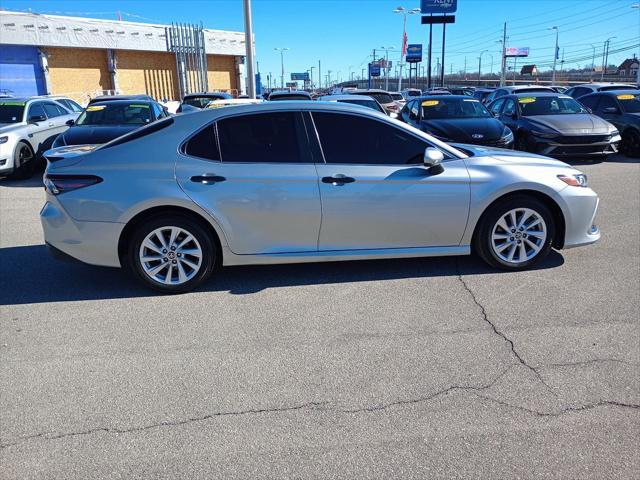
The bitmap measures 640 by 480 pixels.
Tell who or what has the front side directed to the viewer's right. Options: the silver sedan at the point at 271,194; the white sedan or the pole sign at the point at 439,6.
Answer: the silver sedan

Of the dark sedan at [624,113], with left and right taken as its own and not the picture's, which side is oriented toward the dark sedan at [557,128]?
right

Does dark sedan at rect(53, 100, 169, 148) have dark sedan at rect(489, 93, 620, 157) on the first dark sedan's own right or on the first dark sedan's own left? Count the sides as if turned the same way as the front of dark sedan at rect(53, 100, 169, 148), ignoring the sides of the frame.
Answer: on the first dark sedan's own left

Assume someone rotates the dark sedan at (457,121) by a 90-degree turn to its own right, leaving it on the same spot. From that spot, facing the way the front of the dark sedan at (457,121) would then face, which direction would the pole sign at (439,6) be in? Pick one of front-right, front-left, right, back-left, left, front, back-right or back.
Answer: back-right

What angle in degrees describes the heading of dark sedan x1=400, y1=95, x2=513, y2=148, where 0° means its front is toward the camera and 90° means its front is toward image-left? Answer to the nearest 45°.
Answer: approximately 315°

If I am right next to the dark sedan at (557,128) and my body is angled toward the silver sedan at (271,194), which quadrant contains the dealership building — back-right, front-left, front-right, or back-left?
back-right

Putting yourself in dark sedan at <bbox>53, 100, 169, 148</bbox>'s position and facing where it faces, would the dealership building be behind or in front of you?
behind

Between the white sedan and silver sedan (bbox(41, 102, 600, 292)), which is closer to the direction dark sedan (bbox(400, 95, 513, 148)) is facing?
the silver sedan

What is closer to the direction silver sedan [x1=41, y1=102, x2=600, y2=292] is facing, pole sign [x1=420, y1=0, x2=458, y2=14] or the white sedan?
the pole sign

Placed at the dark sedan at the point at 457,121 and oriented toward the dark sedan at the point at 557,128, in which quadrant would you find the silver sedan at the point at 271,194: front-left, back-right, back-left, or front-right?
back-right

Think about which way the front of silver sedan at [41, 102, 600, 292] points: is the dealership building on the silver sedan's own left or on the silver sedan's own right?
on the silver sedan's own left

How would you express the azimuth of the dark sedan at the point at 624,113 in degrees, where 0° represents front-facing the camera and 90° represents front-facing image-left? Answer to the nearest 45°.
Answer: approximately 315°

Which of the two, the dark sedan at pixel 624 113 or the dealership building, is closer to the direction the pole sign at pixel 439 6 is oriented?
the dark sedan

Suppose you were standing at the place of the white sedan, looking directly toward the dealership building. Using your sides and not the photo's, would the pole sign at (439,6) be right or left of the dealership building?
right

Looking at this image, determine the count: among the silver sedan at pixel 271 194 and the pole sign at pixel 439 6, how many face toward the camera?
1

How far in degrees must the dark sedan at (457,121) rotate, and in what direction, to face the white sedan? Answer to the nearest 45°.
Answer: approximately 135° to its right

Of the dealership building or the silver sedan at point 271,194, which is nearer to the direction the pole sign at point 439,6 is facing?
the silver sedan
